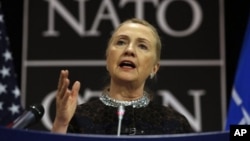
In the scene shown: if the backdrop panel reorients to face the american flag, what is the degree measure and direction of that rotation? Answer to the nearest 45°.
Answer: approximately 45° to its right

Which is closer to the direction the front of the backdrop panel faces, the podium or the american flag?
the podium

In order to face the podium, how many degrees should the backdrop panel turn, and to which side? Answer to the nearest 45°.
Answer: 0° — it already faces it

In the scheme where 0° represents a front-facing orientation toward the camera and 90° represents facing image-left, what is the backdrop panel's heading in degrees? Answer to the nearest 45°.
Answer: approximately 0°

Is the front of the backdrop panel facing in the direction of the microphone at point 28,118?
yes
